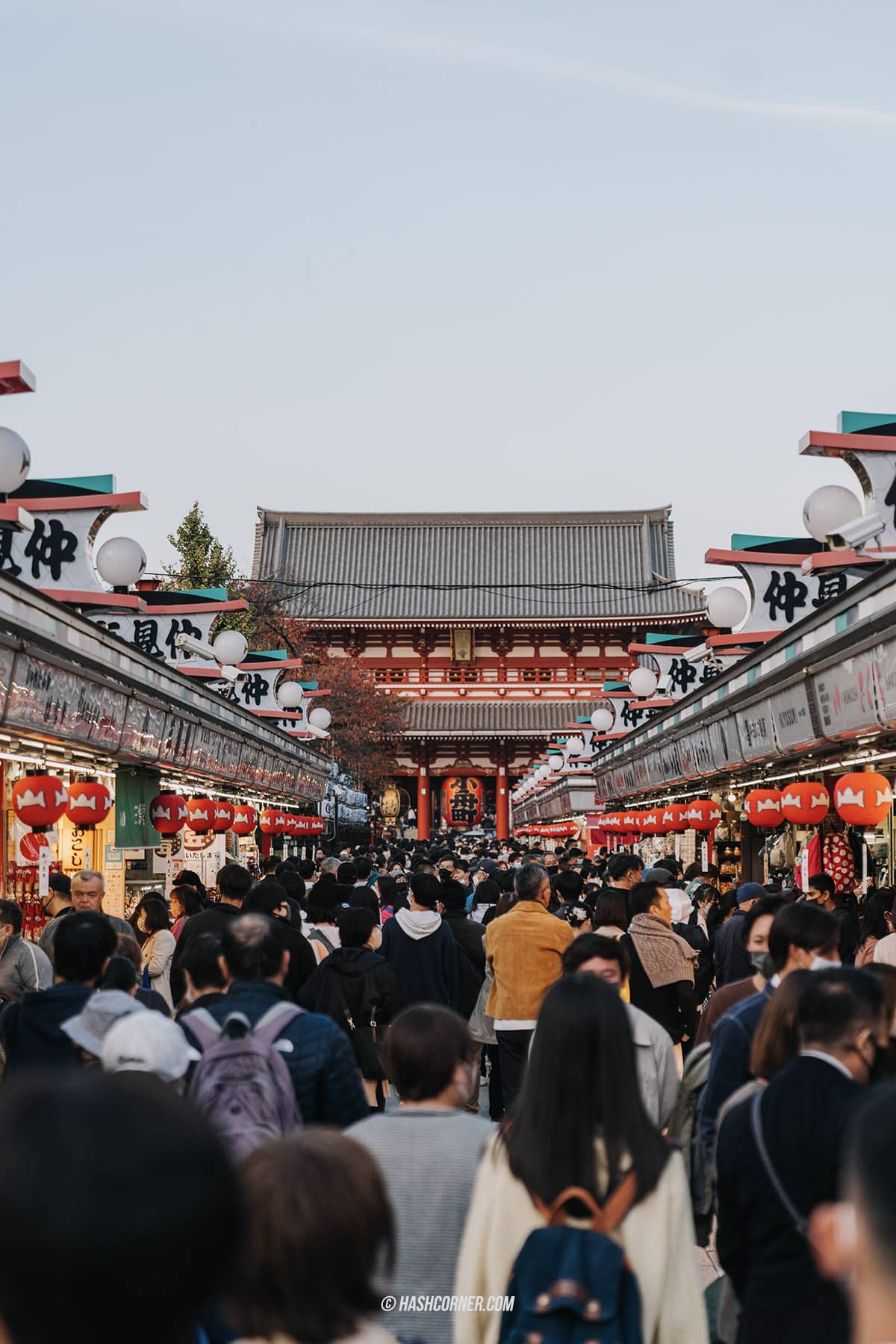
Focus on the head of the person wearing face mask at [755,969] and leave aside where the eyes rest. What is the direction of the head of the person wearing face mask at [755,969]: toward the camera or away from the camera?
toward the camera

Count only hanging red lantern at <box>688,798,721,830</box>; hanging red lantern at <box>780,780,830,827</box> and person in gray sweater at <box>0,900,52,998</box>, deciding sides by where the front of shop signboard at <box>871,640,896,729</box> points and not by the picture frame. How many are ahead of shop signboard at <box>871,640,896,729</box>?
1

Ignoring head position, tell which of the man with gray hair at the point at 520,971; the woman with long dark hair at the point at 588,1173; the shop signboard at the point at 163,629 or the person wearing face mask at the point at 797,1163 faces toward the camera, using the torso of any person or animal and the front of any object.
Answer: the shop signboard

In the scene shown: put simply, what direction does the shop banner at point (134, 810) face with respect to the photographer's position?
facing the viewer

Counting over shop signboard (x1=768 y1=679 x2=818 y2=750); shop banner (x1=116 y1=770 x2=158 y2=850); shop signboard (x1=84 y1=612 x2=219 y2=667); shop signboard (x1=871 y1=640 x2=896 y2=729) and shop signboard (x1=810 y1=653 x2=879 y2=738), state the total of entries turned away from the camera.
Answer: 0

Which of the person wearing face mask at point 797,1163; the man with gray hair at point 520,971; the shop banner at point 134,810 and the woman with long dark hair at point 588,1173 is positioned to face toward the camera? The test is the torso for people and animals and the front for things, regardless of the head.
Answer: the shop banner

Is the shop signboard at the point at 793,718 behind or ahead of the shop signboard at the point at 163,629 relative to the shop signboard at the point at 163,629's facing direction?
ahead

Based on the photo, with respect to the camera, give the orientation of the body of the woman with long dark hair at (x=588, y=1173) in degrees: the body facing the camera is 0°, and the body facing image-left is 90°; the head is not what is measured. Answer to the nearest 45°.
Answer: approximately 180°

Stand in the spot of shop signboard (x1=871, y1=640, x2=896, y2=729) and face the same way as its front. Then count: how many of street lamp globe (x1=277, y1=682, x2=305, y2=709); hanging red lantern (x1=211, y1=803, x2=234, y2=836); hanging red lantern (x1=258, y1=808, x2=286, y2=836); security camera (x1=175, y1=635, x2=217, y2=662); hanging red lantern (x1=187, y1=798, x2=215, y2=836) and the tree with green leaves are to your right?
6

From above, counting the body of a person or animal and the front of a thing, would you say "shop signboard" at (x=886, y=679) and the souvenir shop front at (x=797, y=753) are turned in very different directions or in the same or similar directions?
same or similar directions

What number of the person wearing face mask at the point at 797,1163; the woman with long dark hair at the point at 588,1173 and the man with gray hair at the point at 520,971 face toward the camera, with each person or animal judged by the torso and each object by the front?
0

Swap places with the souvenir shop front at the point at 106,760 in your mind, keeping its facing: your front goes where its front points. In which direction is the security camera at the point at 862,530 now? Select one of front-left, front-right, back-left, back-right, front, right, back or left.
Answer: front
